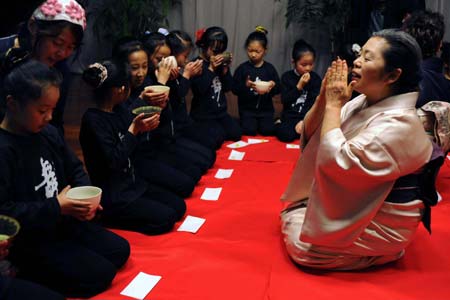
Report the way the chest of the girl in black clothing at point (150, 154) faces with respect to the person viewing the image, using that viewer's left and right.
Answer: facing the viewer and to the right of the viewer

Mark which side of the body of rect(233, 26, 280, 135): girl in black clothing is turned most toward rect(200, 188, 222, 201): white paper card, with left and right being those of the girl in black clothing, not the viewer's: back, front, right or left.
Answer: front

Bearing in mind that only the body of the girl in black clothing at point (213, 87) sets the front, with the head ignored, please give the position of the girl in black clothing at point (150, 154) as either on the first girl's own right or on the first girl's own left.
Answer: on the first girl's own right

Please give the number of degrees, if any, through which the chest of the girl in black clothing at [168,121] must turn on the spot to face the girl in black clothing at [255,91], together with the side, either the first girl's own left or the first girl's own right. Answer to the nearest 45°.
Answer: approximately 90° to the first girl's own left

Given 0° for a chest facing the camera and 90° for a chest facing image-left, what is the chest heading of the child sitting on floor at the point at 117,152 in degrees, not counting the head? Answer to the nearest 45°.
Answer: approximately 270°

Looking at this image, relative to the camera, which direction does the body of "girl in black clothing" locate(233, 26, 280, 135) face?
toward the camera

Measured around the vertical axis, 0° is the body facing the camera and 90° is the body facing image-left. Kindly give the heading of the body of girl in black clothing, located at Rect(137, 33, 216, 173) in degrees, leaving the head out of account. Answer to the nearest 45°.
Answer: approximately 315°

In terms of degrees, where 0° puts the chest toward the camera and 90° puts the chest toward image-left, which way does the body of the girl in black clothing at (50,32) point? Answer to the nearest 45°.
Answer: approximately 315°

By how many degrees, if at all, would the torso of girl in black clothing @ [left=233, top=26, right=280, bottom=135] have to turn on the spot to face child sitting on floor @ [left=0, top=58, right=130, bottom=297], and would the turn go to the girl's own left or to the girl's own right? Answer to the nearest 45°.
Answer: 0° — they already face them

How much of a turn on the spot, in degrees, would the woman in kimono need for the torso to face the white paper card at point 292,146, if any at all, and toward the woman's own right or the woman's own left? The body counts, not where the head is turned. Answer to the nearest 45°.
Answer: approximately 90° to the woman's own right

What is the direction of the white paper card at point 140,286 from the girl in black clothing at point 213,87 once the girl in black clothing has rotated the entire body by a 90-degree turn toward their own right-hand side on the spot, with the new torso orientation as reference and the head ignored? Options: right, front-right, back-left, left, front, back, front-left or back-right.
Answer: front-left

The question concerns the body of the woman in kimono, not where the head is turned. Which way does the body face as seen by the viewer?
to the viewer's left

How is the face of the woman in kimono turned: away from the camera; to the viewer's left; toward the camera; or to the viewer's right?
to the viewer's left

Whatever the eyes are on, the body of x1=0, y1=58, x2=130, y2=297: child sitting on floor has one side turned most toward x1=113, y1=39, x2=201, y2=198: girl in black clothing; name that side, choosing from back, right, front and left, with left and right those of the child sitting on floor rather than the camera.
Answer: left

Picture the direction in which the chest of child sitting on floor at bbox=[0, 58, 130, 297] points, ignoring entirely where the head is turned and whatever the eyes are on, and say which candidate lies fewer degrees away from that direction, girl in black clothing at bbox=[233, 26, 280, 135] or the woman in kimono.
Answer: the woman in kimono

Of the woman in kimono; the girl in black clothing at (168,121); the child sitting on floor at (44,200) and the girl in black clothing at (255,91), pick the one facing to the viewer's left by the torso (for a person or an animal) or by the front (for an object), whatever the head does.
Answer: the woman in kimono
